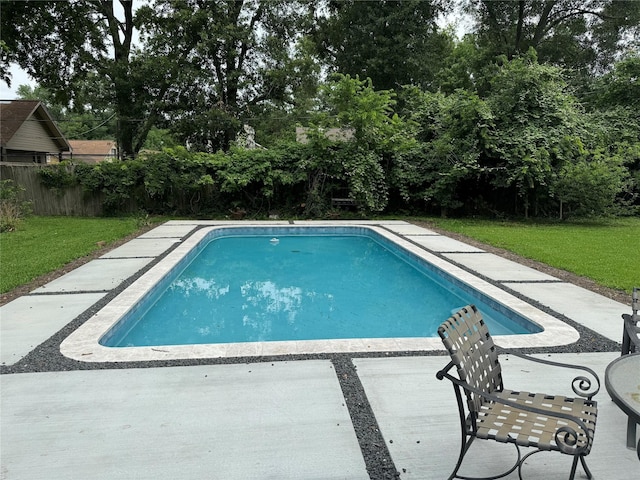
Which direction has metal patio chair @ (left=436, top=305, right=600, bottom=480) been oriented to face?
to the viewer's right

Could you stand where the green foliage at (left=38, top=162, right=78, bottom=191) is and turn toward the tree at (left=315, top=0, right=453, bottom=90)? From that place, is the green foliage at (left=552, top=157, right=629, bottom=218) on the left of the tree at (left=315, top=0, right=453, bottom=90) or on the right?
right

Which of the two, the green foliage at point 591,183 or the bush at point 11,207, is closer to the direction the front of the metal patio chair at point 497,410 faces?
the green foliage

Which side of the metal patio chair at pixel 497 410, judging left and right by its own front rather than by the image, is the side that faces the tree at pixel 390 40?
left

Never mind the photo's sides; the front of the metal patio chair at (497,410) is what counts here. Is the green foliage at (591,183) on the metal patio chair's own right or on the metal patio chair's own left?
on the metal patio chair's own left

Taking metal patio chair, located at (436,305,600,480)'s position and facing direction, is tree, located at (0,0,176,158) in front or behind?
behind

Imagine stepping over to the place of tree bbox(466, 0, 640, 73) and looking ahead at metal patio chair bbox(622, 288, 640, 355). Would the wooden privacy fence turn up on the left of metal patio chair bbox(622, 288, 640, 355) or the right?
right
